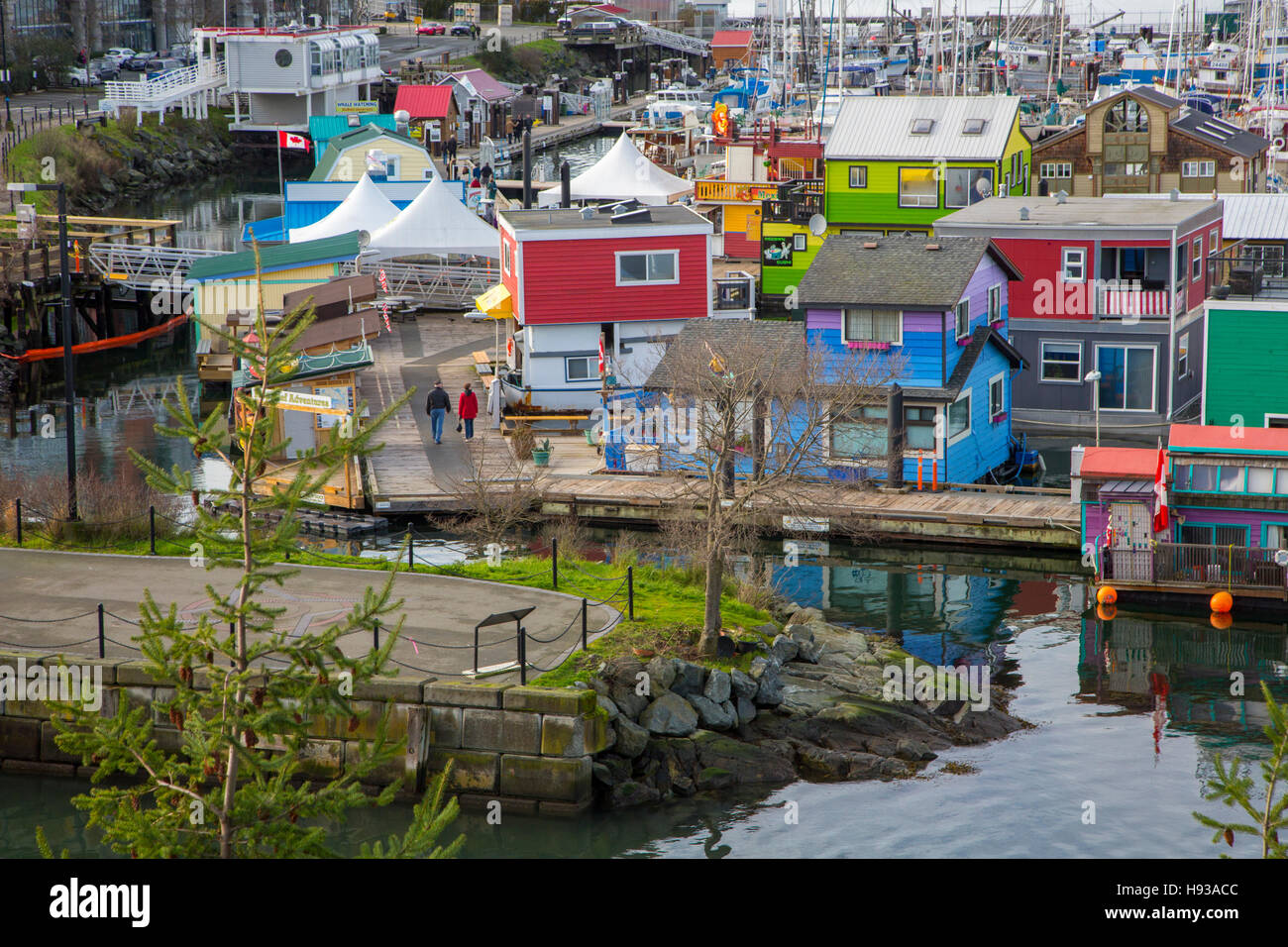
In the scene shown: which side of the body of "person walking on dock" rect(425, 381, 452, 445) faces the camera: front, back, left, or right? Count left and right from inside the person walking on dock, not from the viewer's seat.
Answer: back

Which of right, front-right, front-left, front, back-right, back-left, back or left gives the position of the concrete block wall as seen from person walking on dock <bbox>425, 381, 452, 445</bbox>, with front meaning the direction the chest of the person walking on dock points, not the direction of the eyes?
back

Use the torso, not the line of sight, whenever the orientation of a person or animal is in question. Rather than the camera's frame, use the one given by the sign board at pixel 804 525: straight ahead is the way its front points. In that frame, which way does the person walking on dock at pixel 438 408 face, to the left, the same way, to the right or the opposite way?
the opposite way

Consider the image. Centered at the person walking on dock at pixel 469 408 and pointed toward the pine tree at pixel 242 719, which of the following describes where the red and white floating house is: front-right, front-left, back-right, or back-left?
back-left

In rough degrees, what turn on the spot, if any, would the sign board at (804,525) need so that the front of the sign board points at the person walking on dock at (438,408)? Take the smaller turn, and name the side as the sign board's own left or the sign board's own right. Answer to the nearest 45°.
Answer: approximately 135° to the sign board's own right

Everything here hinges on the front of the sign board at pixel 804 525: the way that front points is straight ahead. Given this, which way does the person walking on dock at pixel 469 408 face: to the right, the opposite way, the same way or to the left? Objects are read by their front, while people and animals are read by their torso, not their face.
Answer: the opposite way

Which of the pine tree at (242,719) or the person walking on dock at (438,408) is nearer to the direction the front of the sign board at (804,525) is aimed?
the pine tree

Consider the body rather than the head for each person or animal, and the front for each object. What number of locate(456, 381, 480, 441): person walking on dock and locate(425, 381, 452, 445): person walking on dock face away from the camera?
2

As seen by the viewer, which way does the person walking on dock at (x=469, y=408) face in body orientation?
away from the camera

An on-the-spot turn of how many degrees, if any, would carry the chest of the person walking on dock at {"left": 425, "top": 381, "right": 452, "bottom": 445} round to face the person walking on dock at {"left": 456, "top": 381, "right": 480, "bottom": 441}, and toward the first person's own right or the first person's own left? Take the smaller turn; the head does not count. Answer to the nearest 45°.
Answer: approximately 90° to the first person's own right
